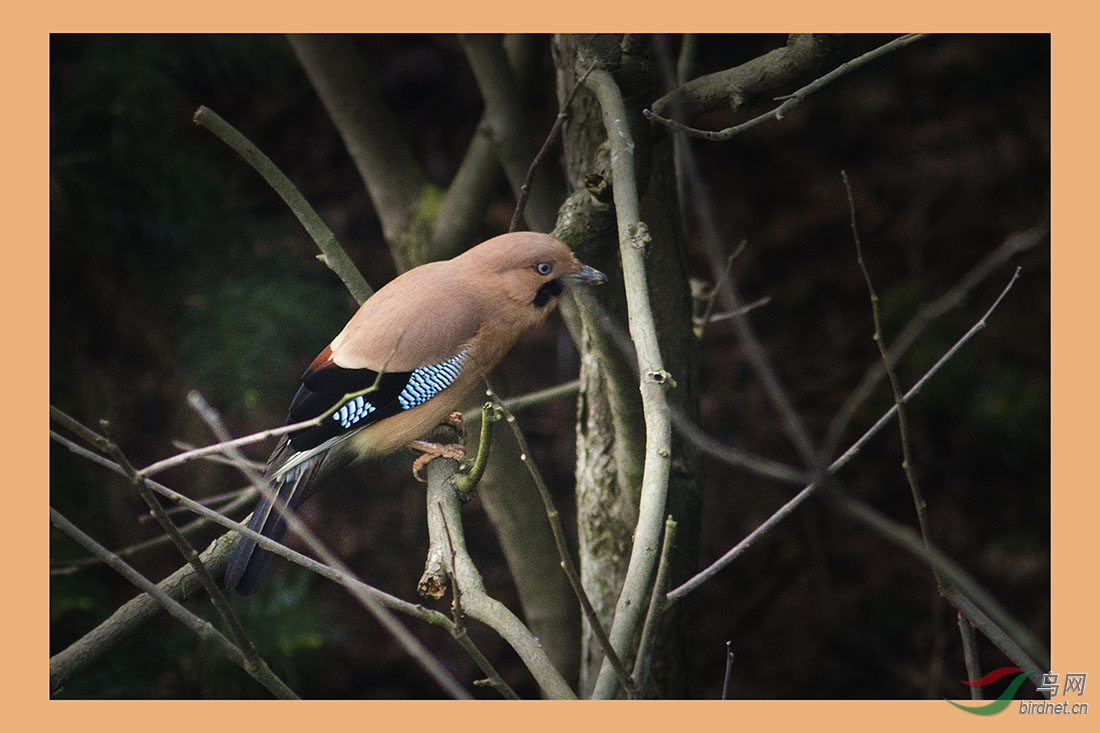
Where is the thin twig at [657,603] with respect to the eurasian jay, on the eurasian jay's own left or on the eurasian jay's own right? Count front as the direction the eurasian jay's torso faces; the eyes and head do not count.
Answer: on the eurasian jay's own right

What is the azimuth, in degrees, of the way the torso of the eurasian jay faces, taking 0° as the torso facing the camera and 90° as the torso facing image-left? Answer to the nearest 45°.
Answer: approximately 270°

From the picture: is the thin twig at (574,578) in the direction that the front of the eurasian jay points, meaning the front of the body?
yes
